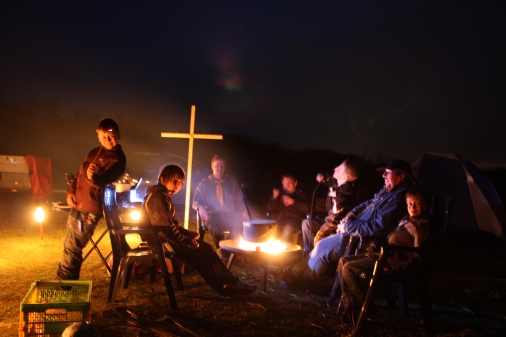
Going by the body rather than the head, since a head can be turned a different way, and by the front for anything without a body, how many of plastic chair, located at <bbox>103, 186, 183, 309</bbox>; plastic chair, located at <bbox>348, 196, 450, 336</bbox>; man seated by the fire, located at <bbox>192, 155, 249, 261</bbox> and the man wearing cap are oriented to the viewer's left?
2

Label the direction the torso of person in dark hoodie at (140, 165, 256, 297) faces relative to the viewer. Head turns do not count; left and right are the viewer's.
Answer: facing to the right of the viewer

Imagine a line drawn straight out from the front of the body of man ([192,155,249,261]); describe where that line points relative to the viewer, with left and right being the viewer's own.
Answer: facing the viewer

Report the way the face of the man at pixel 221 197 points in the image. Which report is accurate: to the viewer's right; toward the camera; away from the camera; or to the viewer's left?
toward the camera

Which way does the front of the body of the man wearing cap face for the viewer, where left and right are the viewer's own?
facing to the left of the viewer

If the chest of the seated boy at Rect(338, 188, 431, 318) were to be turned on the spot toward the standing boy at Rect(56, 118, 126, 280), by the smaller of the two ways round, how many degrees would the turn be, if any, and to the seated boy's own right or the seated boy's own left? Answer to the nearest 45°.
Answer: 0° — they already face them

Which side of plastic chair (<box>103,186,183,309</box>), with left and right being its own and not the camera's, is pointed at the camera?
right

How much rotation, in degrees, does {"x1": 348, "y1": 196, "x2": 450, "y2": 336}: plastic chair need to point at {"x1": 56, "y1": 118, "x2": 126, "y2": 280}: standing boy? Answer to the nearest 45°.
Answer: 0° — it already faces them

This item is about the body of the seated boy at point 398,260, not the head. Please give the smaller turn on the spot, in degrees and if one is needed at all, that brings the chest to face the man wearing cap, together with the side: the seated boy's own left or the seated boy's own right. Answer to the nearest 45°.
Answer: approximately 45° to the seated boy's own right

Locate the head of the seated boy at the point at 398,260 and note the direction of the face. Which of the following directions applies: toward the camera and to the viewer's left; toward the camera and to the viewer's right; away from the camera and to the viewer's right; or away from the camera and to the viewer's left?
toward the camera and to the viewer's left

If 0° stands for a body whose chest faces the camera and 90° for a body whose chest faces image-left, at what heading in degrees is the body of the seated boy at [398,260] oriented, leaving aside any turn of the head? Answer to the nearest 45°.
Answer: approximately 90°

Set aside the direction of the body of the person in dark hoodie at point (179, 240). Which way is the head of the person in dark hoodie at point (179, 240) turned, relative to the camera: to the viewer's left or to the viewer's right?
to the viewer's right

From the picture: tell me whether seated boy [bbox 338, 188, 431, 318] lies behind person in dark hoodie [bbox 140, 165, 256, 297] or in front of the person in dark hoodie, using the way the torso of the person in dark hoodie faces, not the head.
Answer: in front

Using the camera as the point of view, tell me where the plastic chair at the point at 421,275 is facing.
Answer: facing to the left of the viewer

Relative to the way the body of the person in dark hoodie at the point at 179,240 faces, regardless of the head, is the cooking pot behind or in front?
in front

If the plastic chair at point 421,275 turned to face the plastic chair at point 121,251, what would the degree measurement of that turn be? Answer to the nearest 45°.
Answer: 0° — it already faces it

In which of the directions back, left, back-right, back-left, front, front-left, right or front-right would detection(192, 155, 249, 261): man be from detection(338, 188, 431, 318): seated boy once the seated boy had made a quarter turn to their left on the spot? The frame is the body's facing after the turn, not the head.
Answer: back-right

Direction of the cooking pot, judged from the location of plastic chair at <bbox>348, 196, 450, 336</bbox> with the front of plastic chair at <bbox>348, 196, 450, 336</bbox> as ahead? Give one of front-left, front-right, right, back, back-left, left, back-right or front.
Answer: front

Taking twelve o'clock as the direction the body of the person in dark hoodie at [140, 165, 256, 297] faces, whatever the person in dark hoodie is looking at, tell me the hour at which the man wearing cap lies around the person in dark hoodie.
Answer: The man wearing cap is roughly at 12 o'clock from the person in dark hoodie.
